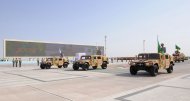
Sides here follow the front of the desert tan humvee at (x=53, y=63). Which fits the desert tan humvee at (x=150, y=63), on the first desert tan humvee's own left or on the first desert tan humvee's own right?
on the first desert tan humvee's own left

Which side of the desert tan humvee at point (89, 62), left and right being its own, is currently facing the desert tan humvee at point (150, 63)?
left

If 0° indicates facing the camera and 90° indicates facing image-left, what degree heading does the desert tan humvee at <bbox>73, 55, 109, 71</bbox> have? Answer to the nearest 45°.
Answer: approximately 45°

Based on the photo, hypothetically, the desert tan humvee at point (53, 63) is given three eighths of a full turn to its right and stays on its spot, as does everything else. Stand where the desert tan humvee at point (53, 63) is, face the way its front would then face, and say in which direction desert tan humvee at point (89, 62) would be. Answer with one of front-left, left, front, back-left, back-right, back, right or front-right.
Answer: back-right

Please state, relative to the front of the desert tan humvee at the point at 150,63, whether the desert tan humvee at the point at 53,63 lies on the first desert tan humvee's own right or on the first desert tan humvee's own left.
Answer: on the first desert tan humvee's own right

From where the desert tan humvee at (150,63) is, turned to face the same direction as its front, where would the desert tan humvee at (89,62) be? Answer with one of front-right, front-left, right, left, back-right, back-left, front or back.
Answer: right

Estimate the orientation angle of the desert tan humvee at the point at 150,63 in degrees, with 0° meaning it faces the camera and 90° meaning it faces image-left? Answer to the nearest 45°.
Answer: approximately 45°

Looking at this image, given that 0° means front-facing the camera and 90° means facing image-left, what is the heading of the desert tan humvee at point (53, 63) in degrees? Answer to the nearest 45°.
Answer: approximately 45°
